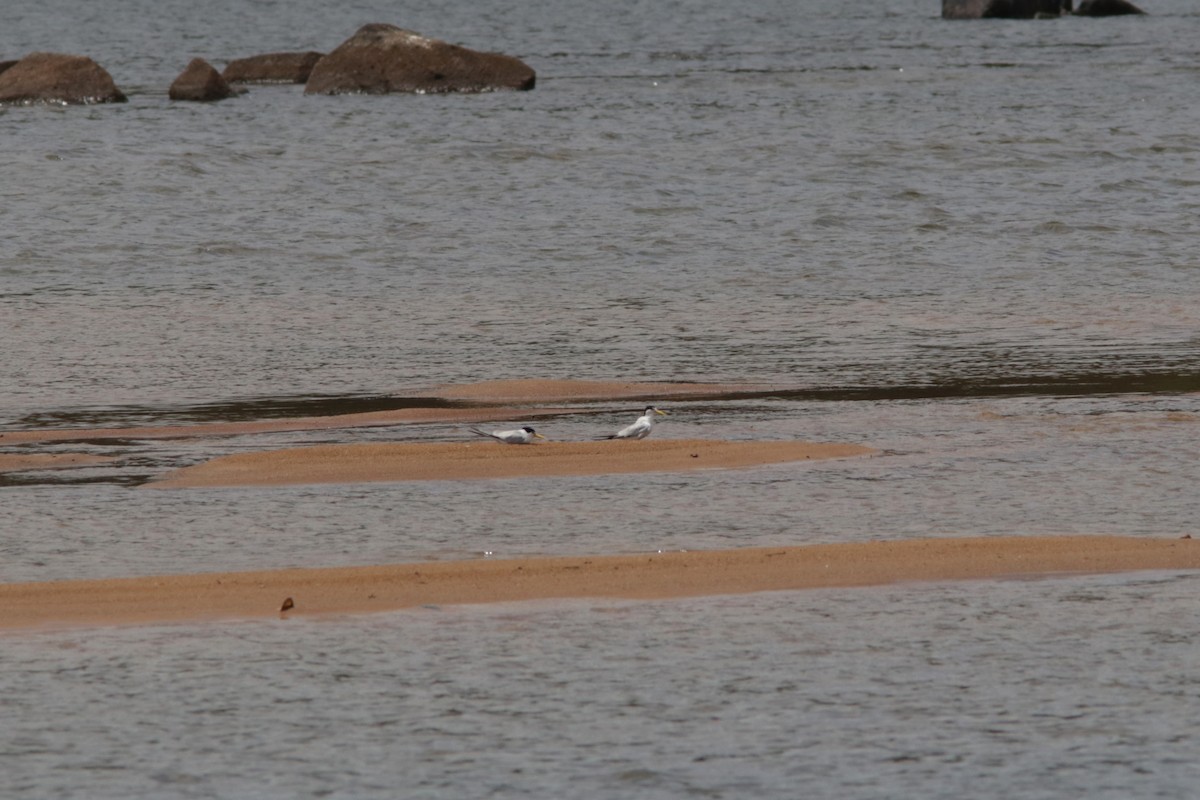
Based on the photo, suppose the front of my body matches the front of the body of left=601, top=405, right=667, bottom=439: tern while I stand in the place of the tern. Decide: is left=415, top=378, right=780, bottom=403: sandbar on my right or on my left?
on my left

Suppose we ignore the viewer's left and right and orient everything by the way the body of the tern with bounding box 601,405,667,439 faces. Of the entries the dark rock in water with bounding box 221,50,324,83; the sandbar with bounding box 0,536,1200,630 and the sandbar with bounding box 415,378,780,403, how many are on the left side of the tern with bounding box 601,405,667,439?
2

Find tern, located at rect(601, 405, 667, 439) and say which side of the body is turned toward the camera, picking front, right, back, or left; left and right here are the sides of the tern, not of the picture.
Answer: right

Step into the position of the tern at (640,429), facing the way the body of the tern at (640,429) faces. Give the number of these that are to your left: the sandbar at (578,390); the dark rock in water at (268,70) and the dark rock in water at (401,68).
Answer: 3

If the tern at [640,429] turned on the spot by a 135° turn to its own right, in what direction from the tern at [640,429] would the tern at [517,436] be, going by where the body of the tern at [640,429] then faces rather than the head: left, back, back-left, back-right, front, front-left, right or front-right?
front-right

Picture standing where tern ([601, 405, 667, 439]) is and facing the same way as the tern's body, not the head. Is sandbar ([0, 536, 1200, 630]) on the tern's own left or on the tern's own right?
on the tern's own right

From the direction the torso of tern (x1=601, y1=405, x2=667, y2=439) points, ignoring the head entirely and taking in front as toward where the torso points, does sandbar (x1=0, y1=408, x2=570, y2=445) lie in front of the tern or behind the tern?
behind

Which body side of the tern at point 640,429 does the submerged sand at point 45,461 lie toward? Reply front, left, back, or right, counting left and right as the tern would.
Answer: back

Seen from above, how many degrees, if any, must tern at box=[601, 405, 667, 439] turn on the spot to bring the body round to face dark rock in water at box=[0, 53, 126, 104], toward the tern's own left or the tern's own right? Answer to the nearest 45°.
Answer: approximately 90° to the tern's own left

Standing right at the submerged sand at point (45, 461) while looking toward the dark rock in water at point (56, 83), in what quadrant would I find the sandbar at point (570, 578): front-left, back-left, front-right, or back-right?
back-right
